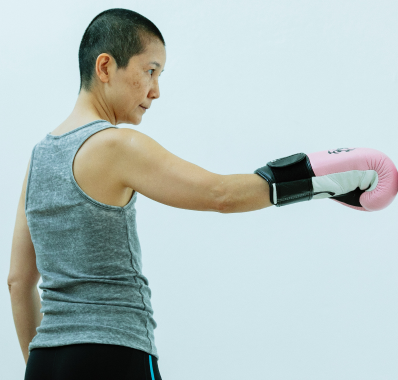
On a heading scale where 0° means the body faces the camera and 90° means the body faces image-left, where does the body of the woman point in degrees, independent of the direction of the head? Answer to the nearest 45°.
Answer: approximately 225°

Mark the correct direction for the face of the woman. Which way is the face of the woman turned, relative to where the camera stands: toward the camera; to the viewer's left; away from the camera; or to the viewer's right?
to the viewer's right
